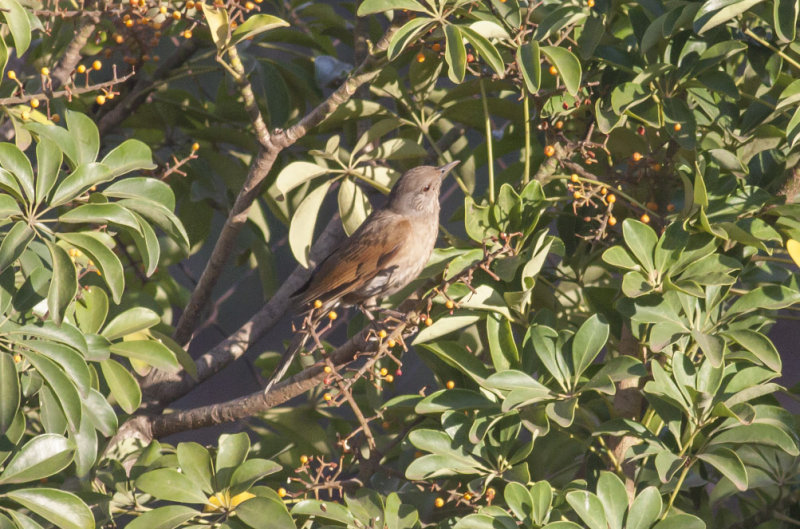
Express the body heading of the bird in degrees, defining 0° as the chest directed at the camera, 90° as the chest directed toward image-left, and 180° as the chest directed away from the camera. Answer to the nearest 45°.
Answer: approximately 270°
